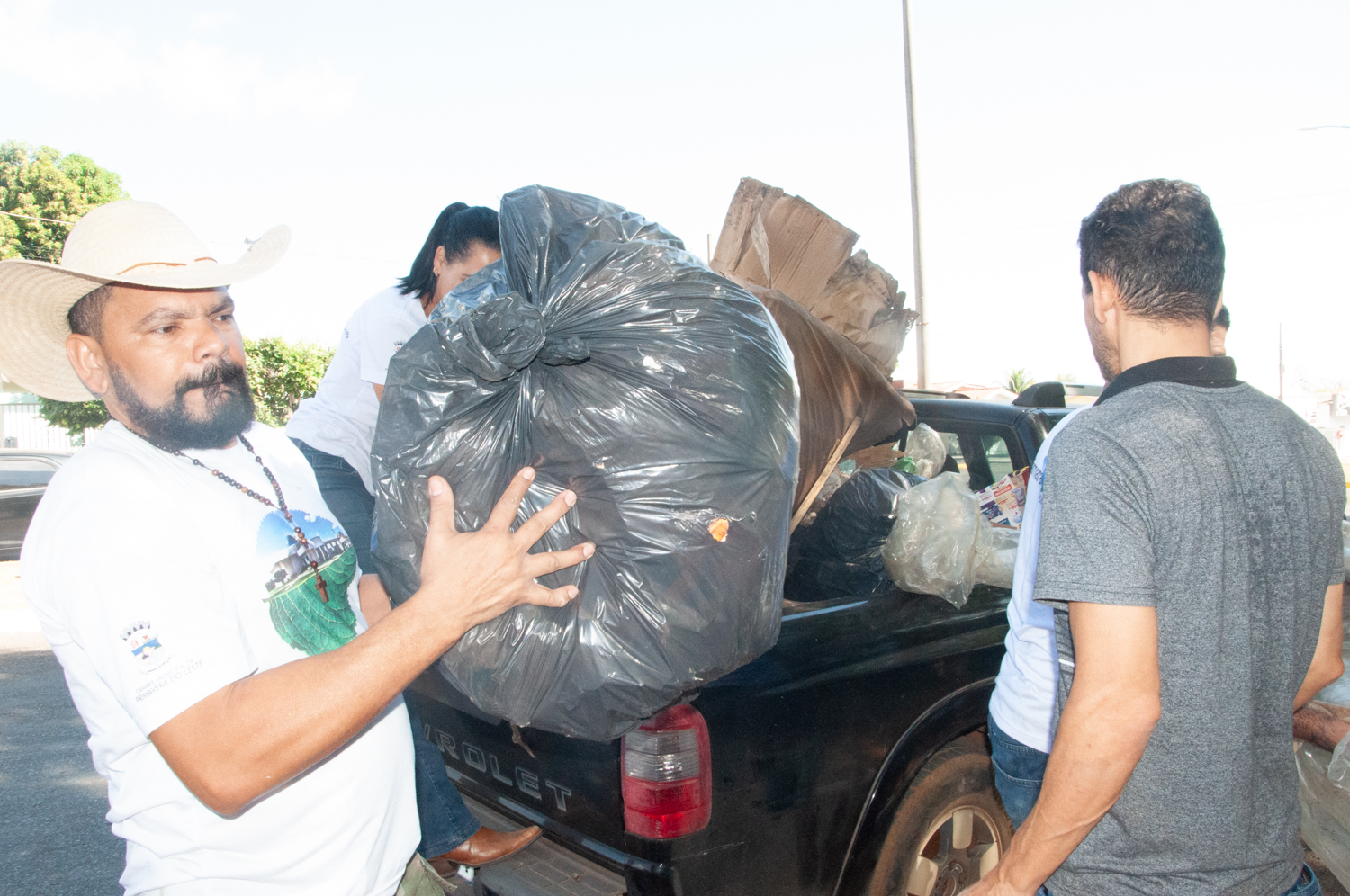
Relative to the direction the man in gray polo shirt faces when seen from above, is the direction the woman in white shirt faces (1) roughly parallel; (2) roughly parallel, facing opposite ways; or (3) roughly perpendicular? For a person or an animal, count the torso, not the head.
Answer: roughly perpendicular

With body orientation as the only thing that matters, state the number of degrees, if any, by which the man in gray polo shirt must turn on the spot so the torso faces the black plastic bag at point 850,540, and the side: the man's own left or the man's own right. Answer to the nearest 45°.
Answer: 0° — they already face it

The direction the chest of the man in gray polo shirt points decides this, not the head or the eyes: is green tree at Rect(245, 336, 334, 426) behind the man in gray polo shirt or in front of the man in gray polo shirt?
in front

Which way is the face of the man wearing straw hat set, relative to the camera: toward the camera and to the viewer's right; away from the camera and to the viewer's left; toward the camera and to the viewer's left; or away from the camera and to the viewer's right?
toward the camera and to the viewer's right

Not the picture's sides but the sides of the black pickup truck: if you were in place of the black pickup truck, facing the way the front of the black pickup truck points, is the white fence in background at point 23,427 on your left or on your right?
on your left

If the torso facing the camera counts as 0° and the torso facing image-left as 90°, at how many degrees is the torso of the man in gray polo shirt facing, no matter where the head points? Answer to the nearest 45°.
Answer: approximately 135°

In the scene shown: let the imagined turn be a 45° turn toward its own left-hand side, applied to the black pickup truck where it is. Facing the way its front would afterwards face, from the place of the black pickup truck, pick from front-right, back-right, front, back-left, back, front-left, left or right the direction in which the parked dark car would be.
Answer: front-left

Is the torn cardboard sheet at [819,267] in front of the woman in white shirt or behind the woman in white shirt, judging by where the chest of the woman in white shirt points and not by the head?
in front

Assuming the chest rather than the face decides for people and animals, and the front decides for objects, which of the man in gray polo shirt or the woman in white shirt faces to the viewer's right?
the woman in white shirt

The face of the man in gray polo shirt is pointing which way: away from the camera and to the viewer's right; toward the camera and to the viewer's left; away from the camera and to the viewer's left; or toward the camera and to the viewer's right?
away from the camera and to the viewer's left

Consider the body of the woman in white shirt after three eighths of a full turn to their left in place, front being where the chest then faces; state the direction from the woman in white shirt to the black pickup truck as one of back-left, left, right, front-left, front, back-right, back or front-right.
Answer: back

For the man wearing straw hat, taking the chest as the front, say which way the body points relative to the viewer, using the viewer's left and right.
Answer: facing the viewer and to the right of the viewer

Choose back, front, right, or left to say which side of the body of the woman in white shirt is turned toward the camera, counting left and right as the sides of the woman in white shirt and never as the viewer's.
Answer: right
